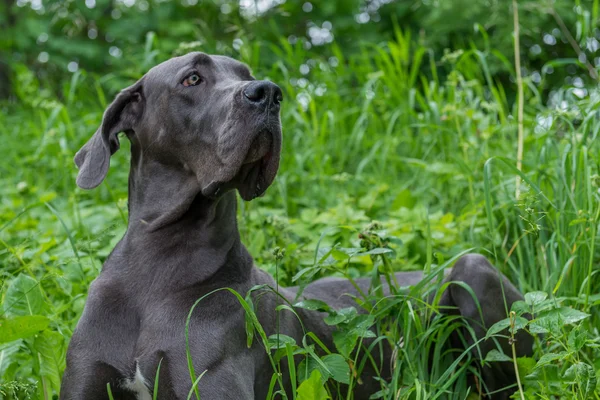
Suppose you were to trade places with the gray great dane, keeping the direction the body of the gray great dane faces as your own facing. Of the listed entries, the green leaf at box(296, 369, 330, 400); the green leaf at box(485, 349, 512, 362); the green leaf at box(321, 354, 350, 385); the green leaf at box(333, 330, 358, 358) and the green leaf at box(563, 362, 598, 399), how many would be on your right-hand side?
0

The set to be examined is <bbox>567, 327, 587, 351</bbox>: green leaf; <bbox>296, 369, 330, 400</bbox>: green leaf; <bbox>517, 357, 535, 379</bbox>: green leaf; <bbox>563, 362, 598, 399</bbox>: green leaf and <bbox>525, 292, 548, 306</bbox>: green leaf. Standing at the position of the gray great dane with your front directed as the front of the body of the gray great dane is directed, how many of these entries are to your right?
0

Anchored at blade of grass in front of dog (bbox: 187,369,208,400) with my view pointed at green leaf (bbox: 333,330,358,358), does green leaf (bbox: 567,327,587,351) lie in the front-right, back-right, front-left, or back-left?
front-right

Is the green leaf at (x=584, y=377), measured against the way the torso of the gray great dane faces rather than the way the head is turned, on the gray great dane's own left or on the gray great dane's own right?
on the gray great dane's own left

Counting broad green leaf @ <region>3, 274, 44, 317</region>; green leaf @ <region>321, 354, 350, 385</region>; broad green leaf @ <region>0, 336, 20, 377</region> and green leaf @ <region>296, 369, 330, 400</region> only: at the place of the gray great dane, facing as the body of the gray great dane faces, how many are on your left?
2

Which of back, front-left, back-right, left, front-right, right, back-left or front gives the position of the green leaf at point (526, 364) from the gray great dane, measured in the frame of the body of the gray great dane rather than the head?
back-left

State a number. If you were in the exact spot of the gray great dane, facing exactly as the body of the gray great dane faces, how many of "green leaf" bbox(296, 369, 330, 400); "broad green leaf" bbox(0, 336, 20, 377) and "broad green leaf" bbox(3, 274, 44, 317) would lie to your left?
1

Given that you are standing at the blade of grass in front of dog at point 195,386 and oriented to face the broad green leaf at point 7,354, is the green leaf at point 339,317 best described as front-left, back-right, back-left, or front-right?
back-right

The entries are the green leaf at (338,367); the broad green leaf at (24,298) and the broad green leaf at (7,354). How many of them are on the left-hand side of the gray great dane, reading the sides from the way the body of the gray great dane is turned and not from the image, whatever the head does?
1

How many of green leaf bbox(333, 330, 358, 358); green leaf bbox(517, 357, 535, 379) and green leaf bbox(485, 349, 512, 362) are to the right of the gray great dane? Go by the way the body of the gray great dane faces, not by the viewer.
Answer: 0

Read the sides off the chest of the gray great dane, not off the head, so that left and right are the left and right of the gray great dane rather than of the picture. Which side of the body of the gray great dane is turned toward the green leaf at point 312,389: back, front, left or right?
left

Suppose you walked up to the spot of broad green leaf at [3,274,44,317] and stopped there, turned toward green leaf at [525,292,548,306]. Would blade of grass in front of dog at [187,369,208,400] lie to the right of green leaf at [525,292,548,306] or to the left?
right

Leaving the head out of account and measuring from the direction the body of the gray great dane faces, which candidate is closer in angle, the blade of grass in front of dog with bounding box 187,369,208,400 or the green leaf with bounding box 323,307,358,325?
the blade of grass in front of dog

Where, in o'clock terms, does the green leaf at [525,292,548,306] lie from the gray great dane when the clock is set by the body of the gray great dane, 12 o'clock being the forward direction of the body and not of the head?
The green leaf is roughly at 8 o'clock from the gray great dane.

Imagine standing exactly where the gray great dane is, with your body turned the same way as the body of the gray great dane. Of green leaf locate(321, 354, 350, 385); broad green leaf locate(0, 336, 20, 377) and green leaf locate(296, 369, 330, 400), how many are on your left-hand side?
2
